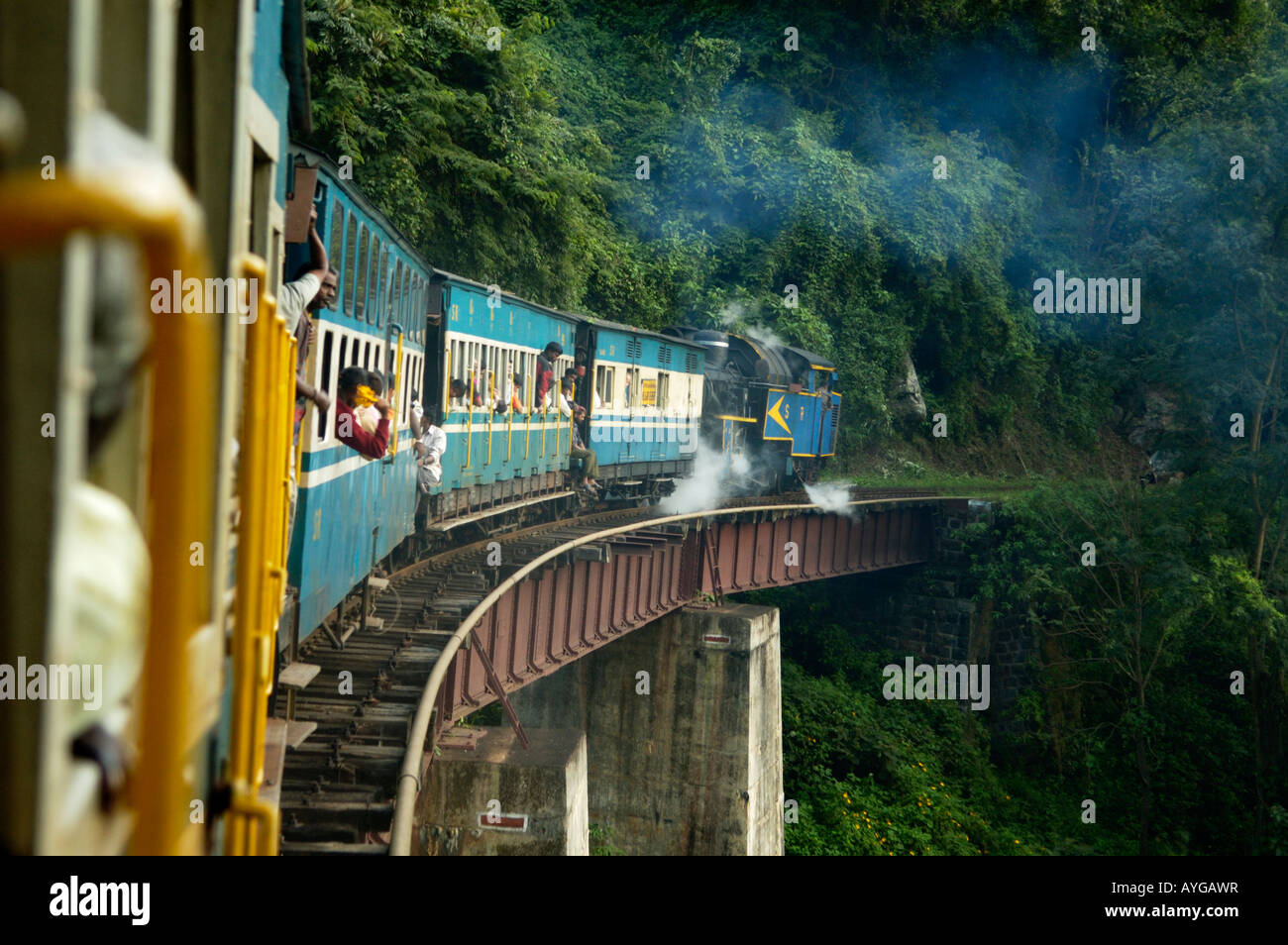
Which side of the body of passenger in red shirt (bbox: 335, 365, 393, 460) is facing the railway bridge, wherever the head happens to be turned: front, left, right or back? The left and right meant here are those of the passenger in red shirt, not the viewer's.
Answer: front

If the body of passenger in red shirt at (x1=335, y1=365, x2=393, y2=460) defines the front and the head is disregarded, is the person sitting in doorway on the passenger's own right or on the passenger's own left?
on the passenger's own left

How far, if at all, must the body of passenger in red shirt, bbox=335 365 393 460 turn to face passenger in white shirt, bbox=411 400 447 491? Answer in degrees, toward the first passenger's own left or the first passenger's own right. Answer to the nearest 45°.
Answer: approximately 90° to the first passenger's own left
